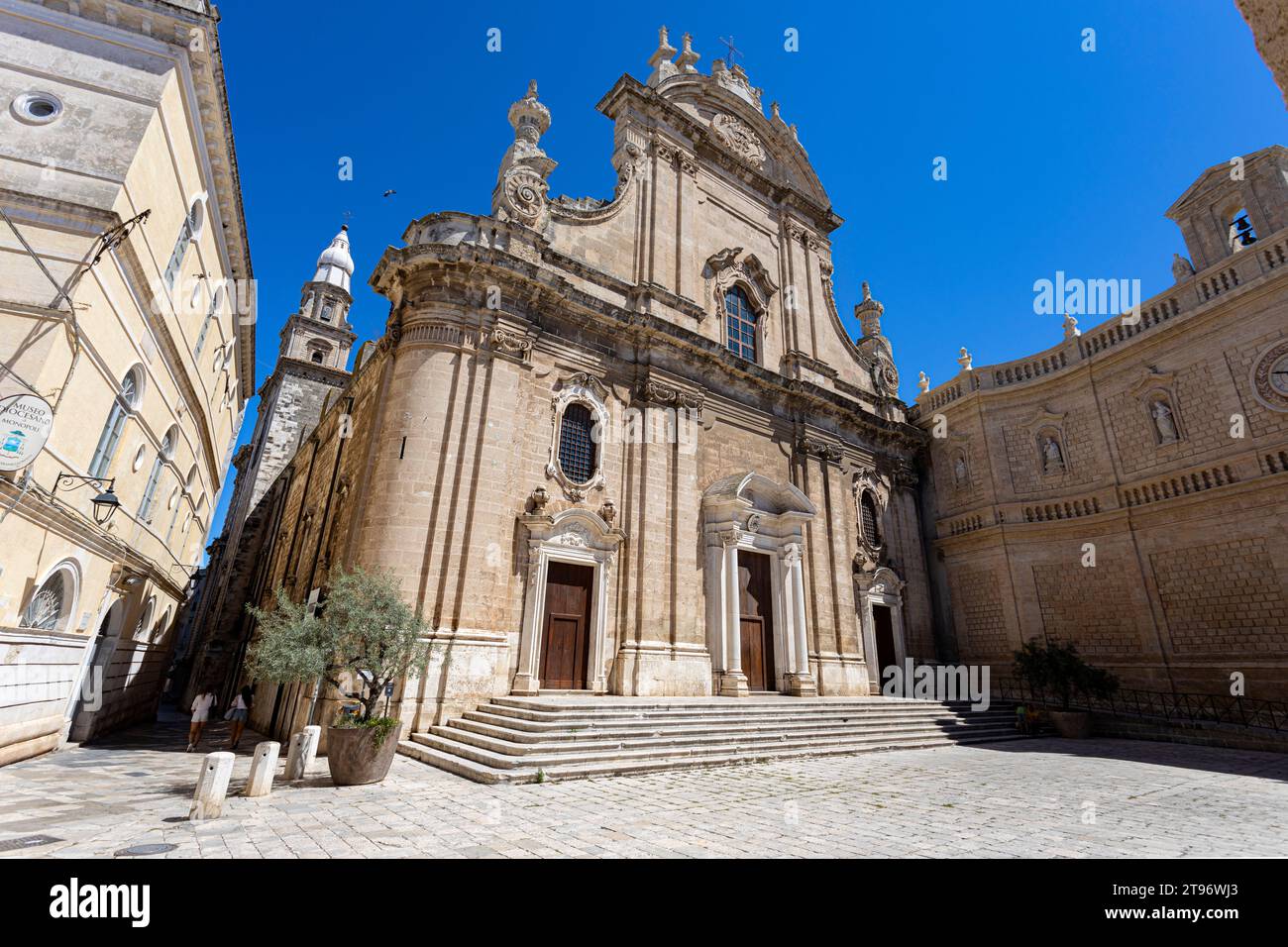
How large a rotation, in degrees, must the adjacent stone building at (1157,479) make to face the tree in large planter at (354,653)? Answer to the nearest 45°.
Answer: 0° — it already faces it

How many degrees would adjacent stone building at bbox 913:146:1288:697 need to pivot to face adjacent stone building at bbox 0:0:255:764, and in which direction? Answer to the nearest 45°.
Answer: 0° — it already faces it

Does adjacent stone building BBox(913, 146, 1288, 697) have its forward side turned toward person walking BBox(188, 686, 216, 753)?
yes

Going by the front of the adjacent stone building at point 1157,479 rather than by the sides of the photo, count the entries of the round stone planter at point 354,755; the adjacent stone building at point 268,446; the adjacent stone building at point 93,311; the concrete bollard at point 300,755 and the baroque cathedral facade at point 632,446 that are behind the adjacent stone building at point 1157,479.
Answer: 0

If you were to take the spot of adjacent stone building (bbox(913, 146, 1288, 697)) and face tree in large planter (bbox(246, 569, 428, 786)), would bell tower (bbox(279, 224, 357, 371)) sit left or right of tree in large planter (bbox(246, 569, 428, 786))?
right

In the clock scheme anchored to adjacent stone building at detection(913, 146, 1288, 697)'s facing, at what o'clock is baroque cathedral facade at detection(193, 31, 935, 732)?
The baroque cathedral facade is roughly at 12 o'clock from the adjacent stone building.

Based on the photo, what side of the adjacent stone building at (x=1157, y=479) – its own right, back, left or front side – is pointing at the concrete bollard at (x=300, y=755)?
front

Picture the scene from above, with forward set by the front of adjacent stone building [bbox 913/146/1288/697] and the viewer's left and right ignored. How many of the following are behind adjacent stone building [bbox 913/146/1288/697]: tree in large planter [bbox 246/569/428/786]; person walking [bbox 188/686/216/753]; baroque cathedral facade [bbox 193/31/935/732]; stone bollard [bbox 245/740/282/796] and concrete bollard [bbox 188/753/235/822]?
0

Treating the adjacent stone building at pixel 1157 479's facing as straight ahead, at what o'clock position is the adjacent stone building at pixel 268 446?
the adjacent stone building at pixel 268 446 is roughly at 1 o'clock from the adjacent stone building at pixel 1157 479.

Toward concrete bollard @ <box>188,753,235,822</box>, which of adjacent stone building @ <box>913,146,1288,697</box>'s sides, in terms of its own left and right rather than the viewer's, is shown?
front

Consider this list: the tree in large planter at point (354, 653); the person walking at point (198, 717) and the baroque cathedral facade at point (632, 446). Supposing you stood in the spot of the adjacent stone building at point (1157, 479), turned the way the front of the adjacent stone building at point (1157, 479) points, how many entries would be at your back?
0
